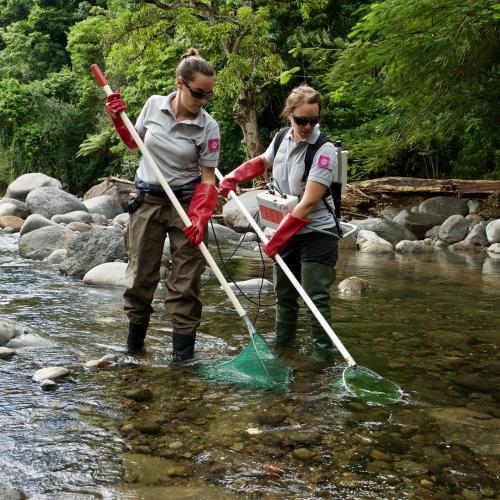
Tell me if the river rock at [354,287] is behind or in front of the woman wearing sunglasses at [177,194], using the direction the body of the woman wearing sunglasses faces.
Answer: behind

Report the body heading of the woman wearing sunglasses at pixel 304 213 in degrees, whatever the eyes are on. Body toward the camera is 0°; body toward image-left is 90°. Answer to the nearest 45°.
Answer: approximately 45°

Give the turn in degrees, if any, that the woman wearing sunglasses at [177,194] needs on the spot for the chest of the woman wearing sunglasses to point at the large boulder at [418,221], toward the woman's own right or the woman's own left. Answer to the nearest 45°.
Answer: approximately 135° to the woman's own left

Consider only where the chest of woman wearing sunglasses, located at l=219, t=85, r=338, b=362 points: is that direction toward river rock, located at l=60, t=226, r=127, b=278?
no

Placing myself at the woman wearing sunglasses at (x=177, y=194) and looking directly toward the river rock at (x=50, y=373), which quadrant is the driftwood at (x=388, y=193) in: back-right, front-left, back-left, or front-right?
back-right

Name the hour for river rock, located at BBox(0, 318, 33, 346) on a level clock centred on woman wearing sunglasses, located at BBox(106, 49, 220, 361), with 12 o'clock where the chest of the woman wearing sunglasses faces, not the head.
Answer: The river rock is roughly at 4 o'clock from the woman wearing sunglasses.

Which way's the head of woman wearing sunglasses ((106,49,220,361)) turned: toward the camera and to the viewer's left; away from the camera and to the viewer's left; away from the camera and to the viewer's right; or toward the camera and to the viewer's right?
toward the camera and to the viewer's right

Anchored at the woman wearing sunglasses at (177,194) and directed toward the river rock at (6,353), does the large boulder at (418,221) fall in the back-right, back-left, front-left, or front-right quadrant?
back-right

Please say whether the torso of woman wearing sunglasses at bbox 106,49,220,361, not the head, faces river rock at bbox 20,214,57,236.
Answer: no

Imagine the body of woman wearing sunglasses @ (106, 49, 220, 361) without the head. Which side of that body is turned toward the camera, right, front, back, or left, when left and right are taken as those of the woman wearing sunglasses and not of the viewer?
front

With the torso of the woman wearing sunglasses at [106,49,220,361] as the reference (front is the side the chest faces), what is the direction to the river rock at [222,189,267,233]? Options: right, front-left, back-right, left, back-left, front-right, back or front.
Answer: back

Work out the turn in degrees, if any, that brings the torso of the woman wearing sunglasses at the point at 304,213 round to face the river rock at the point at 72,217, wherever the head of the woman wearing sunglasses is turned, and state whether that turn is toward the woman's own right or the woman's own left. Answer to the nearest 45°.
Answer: approximately 90° to the woman's own right

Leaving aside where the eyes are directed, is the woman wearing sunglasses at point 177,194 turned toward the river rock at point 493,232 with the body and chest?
no

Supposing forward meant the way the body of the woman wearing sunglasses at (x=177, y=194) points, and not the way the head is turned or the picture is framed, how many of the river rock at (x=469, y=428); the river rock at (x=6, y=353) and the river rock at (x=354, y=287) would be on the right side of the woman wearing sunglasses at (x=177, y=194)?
1

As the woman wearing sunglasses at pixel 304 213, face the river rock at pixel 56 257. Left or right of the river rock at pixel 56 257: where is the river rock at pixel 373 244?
right
